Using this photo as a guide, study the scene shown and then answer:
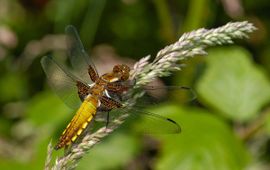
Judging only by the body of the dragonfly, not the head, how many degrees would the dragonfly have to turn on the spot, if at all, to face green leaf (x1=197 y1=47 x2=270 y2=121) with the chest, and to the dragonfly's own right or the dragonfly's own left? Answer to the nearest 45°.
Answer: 0° — it already faces it

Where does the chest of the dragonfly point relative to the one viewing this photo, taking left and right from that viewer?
facing away from the viewer and to the right of the viewer

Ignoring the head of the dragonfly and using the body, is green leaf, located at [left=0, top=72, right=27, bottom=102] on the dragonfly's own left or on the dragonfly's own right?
on the dragonfly's own left
